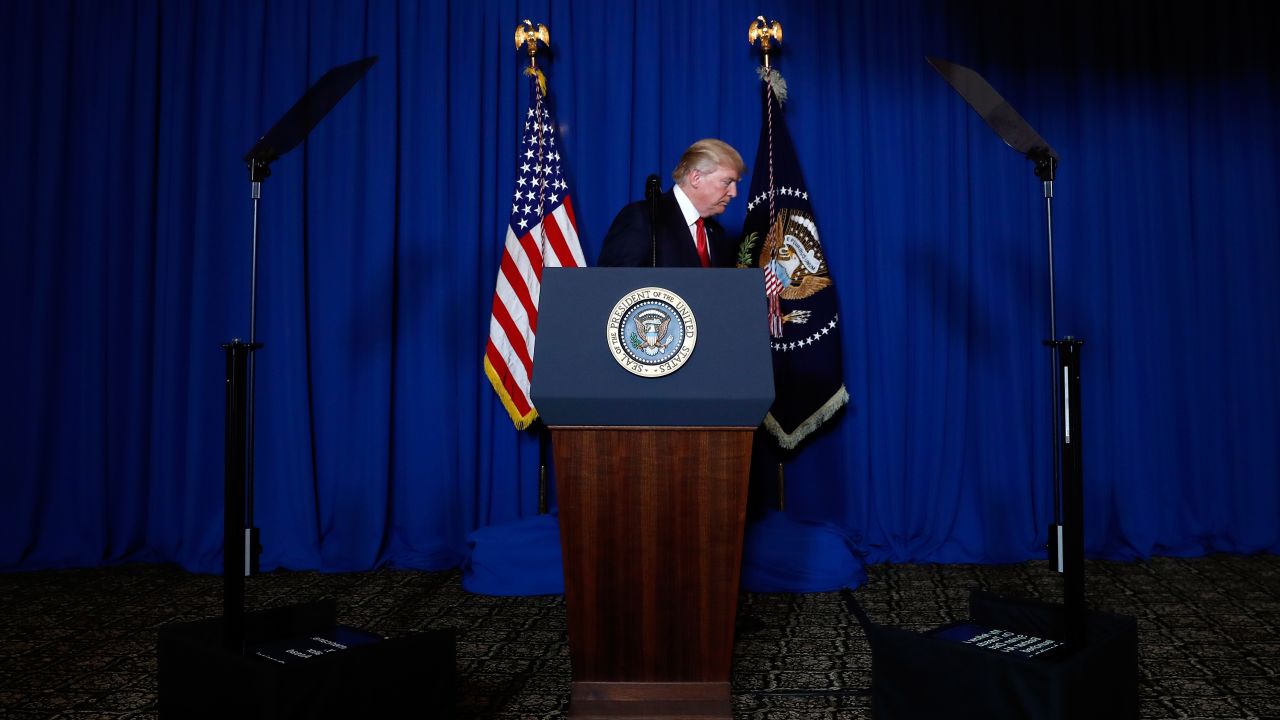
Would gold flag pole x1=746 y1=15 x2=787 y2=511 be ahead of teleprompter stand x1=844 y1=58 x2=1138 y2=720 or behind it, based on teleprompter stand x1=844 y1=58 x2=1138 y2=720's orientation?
ahead

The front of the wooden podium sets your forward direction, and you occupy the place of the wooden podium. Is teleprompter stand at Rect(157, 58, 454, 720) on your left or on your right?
on your right

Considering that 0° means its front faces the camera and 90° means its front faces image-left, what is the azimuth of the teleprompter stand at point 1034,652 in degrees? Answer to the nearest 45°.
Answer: approximately 135°

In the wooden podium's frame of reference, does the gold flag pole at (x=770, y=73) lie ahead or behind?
behind

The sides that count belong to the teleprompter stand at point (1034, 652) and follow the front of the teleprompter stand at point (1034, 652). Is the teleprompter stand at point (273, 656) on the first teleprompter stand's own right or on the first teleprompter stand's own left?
on the first teleprompter stand's own left

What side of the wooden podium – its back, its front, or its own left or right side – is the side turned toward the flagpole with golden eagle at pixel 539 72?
back

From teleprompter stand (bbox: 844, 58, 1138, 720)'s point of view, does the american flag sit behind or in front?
in front

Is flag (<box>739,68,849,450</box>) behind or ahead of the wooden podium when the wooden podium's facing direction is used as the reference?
behind

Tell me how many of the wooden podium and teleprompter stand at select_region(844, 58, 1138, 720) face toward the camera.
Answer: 1

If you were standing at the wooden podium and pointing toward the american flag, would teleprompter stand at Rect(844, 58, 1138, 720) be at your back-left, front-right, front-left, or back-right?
back-right

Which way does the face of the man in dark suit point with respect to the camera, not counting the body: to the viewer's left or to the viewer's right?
to the viewer's right

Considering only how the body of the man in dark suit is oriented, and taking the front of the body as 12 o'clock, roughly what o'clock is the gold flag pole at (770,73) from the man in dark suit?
The gold flag pole is roughly at 8 o'clock from the man in dark suit.
